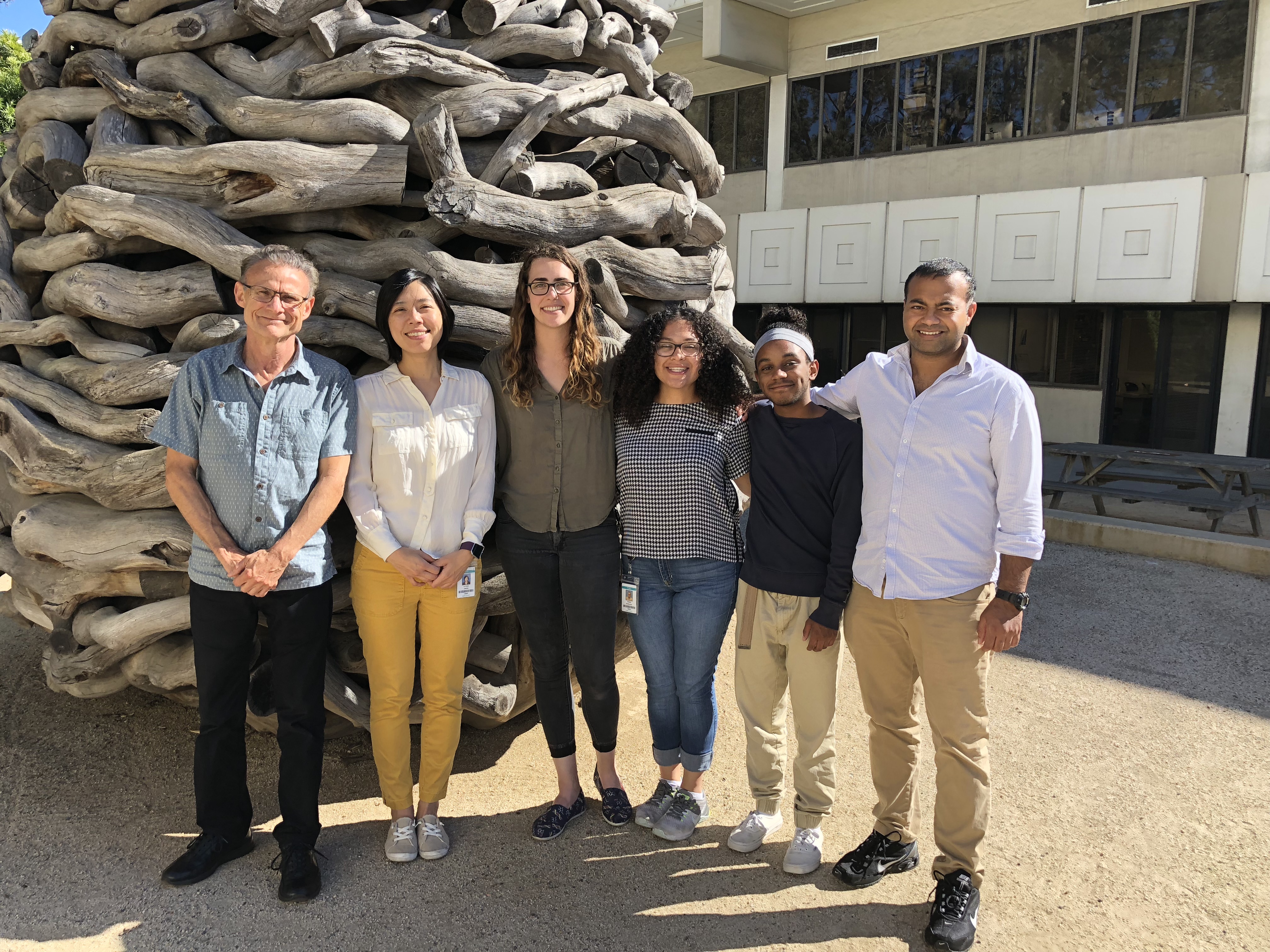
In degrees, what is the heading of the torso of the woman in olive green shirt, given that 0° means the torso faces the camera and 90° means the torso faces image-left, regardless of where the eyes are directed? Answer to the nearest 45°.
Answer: approximately 0°

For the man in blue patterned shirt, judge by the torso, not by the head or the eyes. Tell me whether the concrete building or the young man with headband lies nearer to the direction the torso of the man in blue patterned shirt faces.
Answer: the young man with headband

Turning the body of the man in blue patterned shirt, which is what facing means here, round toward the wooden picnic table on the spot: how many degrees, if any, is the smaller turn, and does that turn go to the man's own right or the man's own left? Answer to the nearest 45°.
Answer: approximately 90° to the man's own left

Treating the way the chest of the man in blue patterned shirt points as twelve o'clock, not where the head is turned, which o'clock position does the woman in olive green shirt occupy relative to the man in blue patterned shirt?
The woman in olive green shirt is roughly at 9 o'clock from the man in blue patterned shirt.

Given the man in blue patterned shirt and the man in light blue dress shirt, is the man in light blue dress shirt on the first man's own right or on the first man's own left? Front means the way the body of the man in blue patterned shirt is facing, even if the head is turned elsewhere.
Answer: on the first man's own left

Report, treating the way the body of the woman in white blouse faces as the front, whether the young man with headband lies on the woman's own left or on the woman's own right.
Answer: on the woman's own left

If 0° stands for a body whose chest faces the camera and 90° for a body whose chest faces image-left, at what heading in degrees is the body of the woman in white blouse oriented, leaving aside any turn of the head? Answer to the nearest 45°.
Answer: approximately 0°

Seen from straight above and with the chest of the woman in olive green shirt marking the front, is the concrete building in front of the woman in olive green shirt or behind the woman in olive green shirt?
behind
